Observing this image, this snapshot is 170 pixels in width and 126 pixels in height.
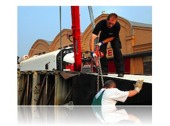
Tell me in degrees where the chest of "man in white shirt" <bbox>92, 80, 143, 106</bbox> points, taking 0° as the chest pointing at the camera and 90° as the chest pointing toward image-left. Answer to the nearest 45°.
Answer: approximately 225°

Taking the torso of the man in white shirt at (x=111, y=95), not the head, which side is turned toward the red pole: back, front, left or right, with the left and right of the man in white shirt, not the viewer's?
left
